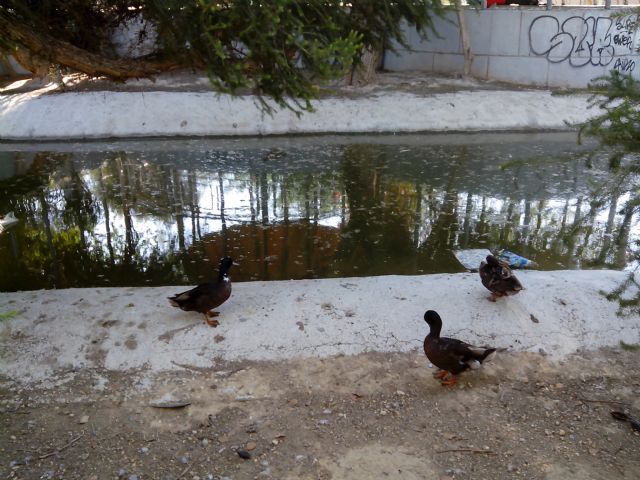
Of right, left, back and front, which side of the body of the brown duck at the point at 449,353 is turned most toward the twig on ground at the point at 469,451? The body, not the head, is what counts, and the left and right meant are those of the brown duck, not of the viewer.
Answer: left

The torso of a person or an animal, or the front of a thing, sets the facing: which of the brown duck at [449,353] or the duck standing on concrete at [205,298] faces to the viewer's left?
the brown duck

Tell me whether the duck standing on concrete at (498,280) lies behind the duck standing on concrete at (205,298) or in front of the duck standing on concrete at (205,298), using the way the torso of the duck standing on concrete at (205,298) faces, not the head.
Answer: in front

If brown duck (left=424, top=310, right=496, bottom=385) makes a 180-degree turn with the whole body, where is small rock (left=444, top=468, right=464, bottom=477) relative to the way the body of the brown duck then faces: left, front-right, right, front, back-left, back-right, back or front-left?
right

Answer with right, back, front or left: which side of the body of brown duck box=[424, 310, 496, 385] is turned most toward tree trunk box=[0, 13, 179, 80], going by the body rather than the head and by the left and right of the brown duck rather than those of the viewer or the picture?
front

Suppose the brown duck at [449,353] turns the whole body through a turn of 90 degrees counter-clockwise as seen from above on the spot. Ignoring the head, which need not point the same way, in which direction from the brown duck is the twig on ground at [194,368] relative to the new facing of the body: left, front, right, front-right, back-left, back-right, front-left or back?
right

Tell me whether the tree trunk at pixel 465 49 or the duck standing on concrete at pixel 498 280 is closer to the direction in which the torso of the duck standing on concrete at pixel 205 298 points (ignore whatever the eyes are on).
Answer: the duck standing on concrete

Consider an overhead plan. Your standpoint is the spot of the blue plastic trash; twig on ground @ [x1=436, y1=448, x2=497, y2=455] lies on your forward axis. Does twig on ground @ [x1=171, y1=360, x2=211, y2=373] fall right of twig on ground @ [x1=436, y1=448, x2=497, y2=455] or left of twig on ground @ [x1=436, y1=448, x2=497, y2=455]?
right

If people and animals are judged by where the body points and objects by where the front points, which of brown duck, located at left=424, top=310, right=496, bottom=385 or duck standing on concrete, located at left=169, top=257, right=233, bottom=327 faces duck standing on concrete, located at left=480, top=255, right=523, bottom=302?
duck standing on concrete, located at left=169, top=257, right=233, bottom=327

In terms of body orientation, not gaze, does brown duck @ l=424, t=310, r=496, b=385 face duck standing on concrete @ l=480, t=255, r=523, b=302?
no

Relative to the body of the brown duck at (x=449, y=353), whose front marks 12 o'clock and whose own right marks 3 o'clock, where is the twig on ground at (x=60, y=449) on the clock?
The twig on ground is roughly at 11 o'clock from the brown duck.

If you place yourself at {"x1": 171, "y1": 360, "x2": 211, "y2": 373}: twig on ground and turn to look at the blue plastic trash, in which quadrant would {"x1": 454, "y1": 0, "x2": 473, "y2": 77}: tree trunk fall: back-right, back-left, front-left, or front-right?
front-left

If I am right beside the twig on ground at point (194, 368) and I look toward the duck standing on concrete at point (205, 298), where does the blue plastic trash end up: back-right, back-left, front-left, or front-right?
front-right

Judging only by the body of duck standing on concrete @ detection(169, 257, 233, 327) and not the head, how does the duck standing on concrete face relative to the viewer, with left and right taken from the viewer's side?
facing to the right of the viewer

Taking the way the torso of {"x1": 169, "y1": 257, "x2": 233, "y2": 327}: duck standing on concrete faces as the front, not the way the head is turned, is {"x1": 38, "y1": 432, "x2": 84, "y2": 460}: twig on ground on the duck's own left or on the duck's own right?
on the duck's own right

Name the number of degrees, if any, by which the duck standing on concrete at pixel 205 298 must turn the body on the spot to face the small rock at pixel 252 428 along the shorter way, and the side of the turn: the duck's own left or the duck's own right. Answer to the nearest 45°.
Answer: approximately 90° to the duck's own right

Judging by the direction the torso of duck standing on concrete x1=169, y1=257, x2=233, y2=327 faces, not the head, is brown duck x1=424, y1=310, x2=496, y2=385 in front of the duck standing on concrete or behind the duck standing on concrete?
in front

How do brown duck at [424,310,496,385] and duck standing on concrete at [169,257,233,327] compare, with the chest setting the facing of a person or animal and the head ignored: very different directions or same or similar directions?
very different directions

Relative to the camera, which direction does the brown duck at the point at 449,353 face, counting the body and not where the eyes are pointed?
to the viewer's left

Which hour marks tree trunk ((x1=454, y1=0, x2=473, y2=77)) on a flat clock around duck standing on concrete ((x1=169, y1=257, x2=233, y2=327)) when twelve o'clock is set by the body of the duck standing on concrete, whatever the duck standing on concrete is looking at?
The tree trunk is roughly at 10 o'clock from the duck standing on concrete.

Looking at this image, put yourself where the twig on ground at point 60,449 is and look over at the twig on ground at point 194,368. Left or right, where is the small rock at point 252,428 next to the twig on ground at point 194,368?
right

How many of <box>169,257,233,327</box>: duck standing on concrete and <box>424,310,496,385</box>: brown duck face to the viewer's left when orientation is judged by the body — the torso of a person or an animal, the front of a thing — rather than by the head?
1

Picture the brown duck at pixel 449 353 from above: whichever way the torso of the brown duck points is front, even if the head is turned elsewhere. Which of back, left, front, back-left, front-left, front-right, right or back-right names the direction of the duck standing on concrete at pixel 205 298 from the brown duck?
front

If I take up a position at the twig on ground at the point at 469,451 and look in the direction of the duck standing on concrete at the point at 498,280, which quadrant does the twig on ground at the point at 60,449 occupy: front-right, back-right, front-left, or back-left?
back-left
